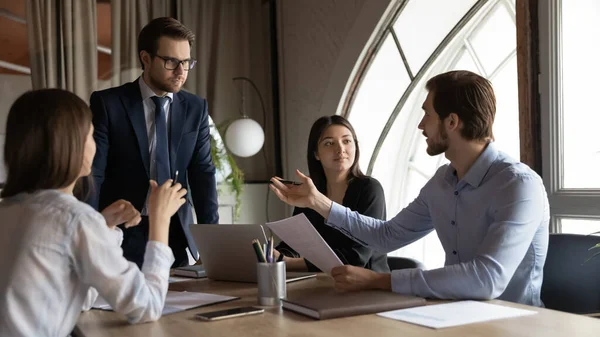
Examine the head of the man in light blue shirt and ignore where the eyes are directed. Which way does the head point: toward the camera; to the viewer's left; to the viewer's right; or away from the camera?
to the viewer's left

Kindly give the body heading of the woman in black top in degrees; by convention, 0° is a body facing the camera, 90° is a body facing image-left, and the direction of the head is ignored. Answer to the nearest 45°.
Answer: approximately 45°

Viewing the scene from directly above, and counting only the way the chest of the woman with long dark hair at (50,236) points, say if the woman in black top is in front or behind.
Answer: in front

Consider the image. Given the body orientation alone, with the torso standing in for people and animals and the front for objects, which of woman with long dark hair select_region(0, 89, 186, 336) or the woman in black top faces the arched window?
the woman with long dark hair

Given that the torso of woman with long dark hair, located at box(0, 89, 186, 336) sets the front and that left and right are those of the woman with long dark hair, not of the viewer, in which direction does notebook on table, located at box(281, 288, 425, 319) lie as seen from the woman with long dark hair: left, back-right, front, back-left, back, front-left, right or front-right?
front-right

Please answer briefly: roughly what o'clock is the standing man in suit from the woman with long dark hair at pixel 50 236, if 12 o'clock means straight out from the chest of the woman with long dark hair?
The standing man in suit is roughly at 11 o'clock from the woman with long dark hair.

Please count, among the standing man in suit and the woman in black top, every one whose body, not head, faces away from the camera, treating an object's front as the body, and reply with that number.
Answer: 0

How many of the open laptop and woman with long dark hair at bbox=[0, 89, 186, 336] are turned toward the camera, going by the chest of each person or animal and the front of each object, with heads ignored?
0

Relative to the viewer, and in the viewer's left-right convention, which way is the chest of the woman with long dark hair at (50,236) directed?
facing away from the viewer and to the right of the viewer

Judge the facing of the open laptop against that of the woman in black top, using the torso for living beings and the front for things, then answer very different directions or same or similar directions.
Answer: very different directions

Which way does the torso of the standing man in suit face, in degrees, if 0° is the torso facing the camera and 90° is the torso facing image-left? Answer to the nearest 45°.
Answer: approximately 315°

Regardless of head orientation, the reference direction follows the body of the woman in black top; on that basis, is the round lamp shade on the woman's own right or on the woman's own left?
on the woman's own right
